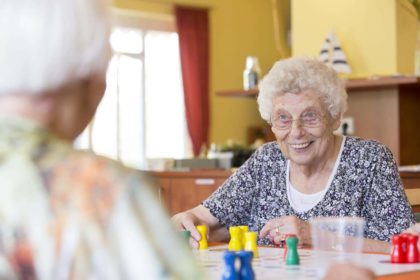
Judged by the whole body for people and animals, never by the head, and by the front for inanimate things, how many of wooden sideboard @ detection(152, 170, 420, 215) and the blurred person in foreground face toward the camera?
1

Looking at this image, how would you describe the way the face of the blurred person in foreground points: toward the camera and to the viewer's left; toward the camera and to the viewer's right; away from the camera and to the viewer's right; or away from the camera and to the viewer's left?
away from the camera and to the viewer's right

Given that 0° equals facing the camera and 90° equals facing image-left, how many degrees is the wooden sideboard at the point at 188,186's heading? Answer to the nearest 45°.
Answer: approximately 0°

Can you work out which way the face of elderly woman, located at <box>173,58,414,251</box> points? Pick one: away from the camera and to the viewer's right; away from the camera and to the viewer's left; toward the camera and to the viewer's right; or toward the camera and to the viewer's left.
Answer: toward the camera and to the viewer's left

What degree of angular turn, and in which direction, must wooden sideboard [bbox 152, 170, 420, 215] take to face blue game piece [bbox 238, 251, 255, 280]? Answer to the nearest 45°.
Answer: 0° — it already faces it

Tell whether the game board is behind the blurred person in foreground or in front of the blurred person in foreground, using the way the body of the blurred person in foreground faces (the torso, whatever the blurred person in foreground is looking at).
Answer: in front

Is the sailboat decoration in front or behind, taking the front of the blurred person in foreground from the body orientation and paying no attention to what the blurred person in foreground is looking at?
in front

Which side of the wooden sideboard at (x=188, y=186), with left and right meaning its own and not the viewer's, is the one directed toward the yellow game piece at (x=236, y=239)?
front

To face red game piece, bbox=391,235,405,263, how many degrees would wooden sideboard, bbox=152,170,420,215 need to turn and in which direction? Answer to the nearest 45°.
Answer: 0° — it already faces it

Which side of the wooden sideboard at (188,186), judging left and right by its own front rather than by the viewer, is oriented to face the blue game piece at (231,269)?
front

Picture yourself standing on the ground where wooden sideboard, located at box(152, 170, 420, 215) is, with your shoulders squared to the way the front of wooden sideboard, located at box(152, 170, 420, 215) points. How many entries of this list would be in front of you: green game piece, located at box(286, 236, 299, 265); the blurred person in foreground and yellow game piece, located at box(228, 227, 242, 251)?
3

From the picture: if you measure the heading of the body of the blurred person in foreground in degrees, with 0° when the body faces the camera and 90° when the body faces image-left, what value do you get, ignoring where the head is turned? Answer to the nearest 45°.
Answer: approximately 225°
